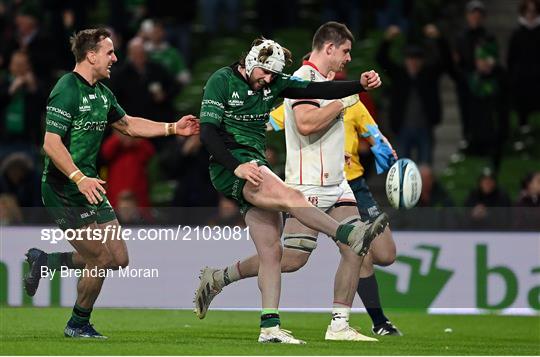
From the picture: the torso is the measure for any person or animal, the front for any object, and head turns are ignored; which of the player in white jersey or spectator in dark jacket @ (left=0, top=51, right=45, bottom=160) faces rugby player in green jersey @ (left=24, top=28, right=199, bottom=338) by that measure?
the spectator in dark jacket

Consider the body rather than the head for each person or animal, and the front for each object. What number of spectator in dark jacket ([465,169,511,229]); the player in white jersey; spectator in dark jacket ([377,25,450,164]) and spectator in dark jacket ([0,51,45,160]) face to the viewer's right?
1

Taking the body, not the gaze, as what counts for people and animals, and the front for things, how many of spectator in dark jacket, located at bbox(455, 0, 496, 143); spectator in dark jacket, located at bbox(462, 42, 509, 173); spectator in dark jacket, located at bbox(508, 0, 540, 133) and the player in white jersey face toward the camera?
3

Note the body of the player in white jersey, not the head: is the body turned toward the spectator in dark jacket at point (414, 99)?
no

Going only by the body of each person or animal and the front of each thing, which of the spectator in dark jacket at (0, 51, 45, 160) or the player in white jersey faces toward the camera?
the spectator in dark jacket

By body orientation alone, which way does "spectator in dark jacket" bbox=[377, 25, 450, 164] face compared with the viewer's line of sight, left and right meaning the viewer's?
facing the viewer

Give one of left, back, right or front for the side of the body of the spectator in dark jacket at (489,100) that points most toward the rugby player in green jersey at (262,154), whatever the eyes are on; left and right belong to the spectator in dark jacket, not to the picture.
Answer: front

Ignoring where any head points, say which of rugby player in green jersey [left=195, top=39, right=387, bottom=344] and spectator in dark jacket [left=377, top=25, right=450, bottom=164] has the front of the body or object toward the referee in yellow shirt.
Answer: the spectator in dark jacket

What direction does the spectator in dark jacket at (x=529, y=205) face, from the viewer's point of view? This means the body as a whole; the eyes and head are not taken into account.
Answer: toward the camera

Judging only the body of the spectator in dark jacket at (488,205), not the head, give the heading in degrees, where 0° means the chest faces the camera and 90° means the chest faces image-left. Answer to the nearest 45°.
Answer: approximately 0°

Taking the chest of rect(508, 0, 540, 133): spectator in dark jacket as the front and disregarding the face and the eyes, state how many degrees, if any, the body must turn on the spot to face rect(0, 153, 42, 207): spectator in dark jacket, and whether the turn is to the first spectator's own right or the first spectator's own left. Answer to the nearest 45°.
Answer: approximately 90° to the first spectator's own right

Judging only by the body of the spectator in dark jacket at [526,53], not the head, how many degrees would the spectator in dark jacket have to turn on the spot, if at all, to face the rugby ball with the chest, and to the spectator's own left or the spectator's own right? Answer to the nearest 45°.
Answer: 0° — they already face it

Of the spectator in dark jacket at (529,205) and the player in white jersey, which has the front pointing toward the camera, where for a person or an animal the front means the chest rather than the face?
the spectator in dark jacket

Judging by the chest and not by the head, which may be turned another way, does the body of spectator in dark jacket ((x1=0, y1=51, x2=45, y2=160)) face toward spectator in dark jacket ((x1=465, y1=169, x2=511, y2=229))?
no

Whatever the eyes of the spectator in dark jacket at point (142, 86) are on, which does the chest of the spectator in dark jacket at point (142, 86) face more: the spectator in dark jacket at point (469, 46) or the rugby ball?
the rugby ball

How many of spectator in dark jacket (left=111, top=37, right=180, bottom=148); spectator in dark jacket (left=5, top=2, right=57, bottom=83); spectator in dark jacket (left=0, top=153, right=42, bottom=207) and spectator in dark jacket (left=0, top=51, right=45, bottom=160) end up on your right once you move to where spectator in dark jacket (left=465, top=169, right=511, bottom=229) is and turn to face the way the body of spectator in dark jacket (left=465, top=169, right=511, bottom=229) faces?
4

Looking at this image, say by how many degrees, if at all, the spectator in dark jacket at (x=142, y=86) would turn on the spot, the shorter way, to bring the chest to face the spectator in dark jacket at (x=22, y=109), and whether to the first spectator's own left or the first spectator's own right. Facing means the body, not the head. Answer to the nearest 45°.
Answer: approximately 90° to the first spectator's own right

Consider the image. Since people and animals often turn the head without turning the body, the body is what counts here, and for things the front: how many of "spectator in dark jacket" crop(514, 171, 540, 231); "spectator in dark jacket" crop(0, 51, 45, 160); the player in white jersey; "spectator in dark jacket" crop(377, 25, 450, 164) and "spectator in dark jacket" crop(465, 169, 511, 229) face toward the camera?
4

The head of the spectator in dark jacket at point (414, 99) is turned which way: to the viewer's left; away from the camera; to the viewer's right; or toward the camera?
toward the camera

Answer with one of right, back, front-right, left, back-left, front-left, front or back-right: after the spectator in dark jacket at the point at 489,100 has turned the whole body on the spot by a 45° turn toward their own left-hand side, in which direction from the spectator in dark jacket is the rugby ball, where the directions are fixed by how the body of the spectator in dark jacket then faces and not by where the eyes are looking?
front-right

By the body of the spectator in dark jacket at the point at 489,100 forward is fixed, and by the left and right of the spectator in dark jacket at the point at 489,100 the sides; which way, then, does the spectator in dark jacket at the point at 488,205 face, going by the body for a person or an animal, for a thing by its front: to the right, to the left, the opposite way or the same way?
the same way
